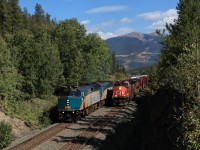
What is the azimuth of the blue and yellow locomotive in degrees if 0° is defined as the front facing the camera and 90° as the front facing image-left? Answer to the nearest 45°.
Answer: approximately 45°

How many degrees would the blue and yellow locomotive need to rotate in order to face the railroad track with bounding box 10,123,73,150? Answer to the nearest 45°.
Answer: approximately 45° to its left

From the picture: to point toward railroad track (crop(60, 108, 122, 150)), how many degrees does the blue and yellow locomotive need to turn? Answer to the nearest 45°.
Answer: approximately 45° to its left
